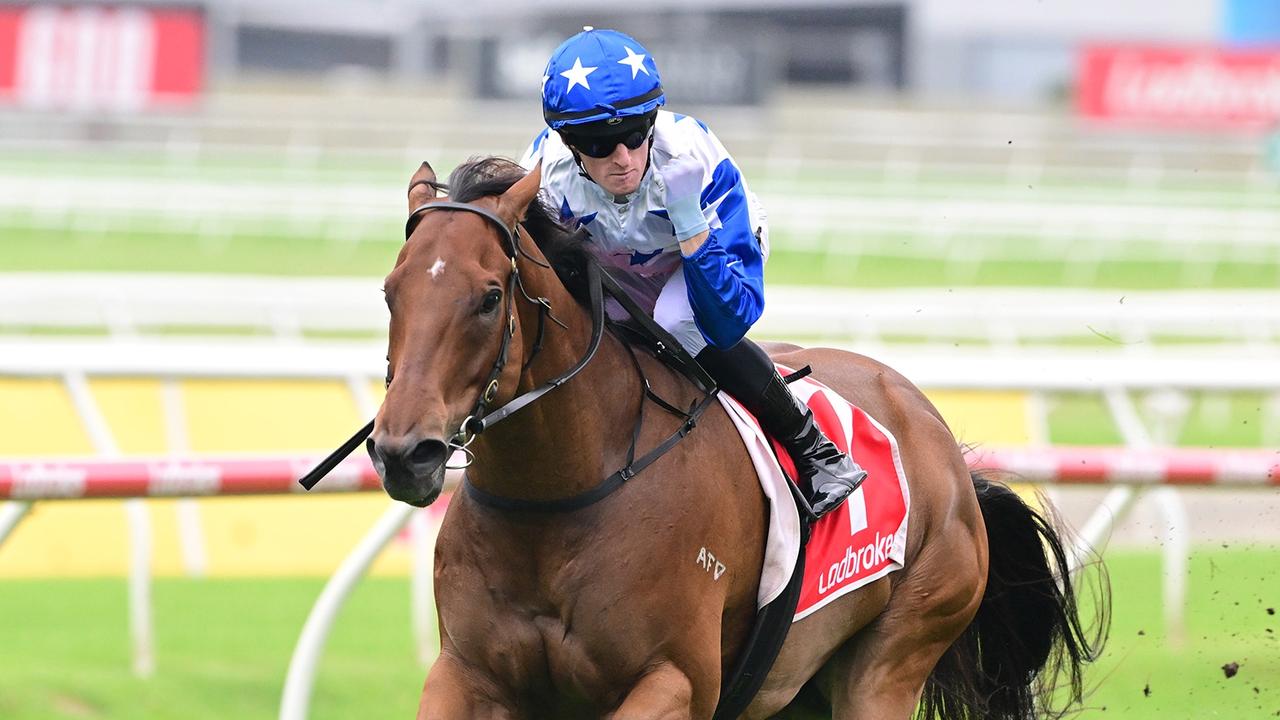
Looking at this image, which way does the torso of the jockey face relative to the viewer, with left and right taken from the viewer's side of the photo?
facing the viewer and to the left of the viewer

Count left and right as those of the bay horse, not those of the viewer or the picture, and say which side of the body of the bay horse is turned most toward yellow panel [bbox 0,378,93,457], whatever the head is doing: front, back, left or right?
right

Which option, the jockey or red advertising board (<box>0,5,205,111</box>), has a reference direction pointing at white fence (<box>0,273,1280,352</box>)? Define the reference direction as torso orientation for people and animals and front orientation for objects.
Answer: the red advertising board

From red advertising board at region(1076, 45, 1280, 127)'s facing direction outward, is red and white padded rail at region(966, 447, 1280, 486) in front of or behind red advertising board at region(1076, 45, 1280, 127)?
in front

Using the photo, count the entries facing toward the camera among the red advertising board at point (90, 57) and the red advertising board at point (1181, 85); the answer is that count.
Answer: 2

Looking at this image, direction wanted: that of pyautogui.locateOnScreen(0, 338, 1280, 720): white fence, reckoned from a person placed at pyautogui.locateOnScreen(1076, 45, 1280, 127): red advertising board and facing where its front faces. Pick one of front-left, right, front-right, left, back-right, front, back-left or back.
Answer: front

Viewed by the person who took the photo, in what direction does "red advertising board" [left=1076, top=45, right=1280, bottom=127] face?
facing the viewer

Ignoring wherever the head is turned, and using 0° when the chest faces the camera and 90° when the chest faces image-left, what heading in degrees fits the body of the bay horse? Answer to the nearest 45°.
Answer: approximately 45°

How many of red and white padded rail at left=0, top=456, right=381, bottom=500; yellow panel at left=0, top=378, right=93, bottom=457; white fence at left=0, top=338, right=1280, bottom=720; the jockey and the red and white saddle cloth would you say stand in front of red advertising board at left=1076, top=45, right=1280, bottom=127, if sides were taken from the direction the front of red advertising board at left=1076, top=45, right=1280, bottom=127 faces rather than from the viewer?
5

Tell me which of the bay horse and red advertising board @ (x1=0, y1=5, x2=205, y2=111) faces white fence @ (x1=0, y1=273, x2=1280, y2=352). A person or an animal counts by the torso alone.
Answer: the red advertising board

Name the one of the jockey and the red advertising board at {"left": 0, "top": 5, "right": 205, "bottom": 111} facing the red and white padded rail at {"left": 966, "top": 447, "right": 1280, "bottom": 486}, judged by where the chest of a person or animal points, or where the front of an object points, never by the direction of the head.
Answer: the red advertising board

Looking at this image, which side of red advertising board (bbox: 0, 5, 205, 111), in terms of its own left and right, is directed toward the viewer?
front

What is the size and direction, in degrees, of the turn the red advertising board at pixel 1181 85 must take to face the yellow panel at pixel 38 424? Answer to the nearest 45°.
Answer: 0° — it already faces it

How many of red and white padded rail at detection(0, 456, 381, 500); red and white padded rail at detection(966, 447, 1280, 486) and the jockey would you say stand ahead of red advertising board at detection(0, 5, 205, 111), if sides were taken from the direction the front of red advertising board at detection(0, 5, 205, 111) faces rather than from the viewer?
3

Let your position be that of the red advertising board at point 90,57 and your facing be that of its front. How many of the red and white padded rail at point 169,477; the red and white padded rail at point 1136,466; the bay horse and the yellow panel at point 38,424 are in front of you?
4
